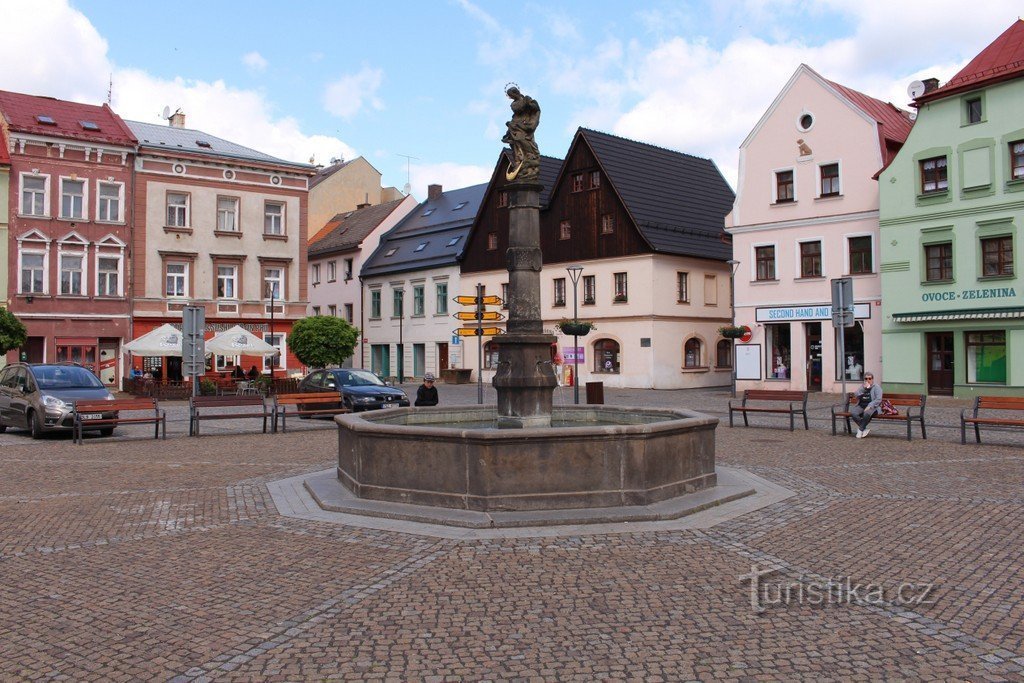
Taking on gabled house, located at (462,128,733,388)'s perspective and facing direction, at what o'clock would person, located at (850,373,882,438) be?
The person is roughly at 10 o'clock from the gabled house.

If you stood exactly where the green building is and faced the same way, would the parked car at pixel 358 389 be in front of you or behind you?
in front

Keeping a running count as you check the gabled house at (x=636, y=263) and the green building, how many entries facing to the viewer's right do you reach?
0

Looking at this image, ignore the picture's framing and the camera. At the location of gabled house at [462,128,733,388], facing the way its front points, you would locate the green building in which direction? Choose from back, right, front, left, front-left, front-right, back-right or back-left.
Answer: left

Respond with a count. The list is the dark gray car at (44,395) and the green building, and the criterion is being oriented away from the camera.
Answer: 0

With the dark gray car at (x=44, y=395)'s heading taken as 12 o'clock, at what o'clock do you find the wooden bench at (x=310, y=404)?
The wooden bench is roughly at 11 o'clock from the dark gray car.

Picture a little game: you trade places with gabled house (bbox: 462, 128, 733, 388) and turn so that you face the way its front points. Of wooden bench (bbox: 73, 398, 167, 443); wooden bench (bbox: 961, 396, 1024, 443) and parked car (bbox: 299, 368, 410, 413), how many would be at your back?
0

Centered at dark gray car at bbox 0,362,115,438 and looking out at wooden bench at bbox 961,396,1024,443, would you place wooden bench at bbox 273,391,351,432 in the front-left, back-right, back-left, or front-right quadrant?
front-left

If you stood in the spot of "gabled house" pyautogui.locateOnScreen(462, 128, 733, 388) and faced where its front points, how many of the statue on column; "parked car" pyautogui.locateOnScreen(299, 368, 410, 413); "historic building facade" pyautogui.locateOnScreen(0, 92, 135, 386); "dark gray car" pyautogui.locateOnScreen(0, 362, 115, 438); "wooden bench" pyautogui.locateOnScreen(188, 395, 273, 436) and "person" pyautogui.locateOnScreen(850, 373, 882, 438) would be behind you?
0

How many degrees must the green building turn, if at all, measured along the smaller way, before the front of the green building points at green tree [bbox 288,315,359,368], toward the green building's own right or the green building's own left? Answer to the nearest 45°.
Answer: approximately 45° to the green building's own right

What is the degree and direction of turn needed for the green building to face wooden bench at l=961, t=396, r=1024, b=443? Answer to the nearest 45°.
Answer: approximately 45° to its left

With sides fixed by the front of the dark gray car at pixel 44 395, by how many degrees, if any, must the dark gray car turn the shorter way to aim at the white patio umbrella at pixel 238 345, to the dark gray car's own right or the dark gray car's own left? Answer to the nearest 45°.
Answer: approximately 90° to the dark gray car's own left

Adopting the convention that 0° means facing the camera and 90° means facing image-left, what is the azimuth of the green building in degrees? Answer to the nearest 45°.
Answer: approximately 45°
